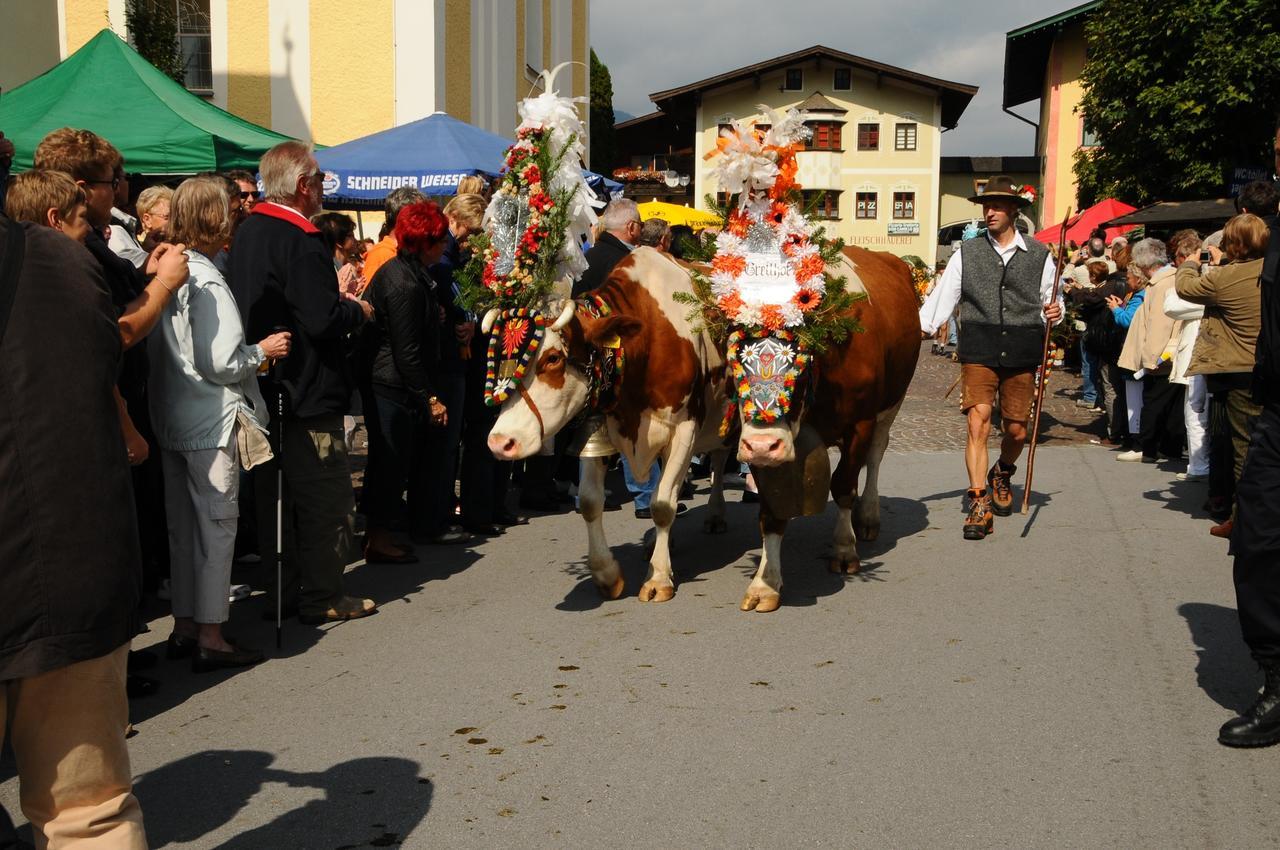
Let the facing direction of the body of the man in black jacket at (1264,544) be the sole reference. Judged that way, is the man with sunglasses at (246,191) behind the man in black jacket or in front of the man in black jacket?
in front

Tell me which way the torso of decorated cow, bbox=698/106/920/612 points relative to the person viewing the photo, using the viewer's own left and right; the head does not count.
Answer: facing the viewer and to the left of the viewer

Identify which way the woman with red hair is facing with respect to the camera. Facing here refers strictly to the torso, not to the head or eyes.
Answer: to the viewer's right

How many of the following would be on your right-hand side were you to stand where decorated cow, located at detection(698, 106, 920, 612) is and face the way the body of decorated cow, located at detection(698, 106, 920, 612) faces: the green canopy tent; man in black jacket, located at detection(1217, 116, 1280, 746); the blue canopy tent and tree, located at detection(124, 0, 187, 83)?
3

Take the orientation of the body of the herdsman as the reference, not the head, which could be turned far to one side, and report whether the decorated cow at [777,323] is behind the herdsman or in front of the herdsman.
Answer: in front

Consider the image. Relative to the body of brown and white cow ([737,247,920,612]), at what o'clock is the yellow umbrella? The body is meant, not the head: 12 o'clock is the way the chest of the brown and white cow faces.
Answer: The yellow umbrella is roughly at 4 o'clock from the brown and white cow.

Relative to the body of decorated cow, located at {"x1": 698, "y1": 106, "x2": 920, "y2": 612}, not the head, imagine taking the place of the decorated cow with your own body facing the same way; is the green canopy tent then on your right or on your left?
on your right

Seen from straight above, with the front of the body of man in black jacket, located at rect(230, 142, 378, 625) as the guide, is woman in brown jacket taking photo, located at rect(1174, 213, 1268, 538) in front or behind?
in front

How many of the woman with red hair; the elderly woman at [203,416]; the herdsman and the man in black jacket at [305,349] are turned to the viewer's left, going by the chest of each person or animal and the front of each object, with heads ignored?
0

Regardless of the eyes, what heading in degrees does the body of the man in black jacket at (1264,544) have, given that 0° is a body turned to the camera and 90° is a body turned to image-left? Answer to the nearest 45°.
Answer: approximately 90°

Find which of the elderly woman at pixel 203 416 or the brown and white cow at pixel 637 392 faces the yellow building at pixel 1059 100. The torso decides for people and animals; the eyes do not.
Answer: the elderly woman

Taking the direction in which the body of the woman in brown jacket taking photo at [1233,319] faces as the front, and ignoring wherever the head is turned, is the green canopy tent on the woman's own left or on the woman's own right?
on the woman's own left

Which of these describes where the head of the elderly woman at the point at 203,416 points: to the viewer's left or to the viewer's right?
to the viewer's right

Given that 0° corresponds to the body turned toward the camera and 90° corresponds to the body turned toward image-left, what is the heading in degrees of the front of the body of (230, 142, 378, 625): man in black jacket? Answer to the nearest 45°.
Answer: approximately 270°

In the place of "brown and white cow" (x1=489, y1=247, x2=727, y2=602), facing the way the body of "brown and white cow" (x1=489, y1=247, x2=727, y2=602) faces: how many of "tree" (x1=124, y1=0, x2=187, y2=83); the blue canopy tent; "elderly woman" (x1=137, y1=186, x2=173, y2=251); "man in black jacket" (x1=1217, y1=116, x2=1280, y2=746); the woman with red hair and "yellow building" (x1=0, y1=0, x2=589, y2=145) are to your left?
1

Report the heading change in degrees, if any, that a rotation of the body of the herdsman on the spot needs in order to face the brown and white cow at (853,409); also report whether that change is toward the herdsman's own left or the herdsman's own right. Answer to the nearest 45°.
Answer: approximately 45° to the herdsman's own right
